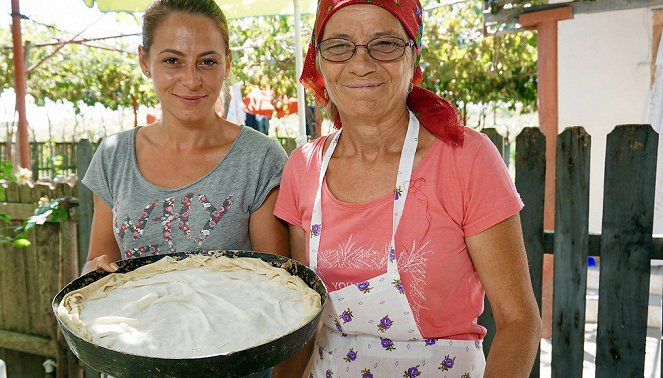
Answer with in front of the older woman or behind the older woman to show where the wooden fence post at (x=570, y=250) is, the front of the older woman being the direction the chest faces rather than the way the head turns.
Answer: behind

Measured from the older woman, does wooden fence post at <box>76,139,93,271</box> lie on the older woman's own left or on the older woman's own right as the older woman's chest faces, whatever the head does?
on the older woman's own right

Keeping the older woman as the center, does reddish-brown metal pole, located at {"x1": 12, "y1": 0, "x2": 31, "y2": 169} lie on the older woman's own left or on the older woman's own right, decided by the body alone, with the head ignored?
on the older woman's own right

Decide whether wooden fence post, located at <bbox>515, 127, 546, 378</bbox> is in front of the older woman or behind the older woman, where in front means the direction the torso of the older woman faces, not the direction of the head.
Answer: behind

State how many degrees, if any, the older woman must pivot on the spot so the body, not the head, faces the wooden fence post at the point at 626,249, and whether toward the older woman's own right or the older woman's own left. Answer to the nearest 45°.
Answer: approximately 180°

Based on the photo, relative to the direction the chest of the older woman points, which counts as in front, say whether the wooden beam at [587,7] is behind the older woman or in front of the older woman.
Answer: behind

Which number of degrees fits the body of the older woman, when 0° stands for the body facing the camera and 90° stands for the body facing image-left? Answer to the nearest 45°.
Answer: approximately 45°

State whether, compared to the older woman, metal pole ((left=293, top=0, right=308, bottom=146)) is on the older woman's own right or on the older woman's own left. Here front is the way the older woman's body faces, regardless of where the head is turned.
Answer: on the older woman's own right
